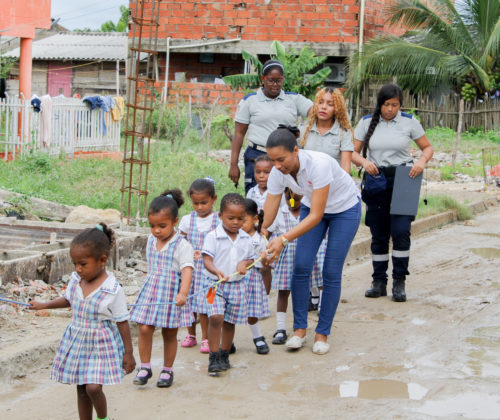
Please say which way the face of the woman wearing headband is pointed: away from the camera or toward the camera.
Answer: toward the camera

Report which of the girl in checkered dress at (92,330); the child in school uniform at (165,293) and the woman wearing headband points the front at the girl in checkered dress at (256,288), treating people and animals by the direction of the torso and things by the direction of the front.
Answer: the woman wearing headband

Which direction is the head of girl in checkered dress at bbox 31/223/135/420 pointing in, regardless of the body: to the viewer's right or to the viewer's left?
to the viewer's left

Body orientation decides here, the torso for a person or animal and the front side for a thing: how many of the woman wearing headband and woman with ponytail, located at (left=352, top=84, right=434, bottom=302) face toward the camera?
2

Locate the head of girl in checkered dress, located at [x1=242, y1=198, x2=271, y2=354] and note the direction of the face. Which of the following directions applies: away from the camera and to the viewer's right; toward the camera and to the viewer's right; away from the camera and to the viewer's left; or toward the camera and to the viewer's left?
toward the camera and to the viewer's left

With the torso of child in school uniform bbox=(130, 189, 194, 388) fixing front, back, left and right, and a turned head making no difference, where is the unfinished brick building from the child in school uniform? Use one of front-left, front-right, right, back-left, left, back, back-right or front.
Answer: back-right

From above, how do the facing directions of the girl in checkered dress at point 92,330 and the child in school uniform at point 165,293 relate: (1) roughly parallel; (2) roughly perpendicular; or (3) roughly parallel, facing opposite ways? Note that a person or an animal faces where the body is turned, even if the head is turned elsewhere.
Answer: roughly parallel

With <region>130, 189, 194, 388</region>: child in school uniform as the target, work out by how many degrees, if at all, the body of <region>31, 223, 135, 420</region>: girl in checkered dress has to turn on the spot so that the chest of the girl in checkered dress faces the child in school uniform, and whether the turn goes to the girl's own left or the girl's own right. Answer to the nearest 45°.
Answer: approximately 180°

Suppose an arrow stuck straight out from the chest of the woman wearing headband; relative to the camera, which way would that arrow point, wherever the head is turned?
toward the camera

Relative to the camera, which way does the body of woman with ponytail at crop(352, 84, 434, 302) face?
toward the camera

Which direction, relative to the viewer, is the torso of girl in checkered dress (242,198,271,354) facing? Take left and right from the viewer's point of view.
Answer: facing the viewer and to the left of the viewer

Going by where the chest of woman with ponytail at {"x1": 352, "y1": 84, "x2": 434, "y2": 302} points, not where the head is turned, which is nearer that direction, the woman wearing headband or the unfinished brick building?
the woman wearing headband

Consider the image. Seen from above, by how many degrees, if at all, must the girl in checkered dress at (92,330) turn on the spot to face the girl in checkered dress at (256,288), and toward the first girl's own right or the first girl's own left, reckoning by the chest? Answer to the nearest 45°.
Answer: approximately 180°
